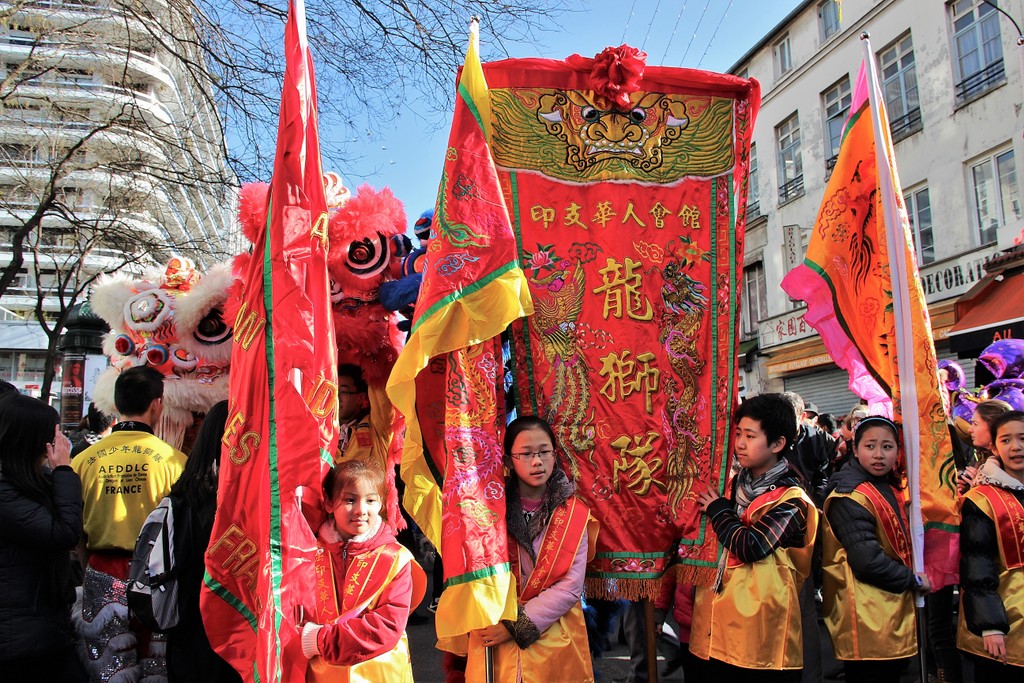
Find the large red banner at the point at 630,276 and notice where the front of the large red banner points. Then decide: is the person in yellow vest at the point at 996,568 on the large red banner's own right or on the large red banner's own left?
on the large red banner's own left

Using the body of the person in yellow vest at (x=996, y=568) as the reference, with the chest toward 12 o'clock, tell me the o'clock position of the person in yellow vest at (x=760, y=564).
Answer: the person in yellow vest at (x=760, y=564) is roughly at 3 o'clock from the person in yellow vest at (x=996, y=568).

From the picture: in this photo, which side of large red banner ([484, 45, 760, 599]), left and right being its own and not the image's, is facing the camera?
front

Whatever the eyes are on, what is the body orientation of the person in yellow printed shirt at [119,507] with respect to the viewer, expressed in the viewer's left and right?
facing away from the viewer

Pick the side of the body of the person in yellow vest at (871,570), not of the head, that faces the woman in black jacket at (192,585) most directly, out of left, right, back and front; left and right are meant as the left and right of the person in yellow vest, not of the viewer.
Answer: right

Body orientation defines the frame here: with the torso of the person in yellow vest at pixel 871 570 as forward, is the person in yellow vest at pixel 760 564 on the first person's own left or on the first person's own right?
on the first person's own right

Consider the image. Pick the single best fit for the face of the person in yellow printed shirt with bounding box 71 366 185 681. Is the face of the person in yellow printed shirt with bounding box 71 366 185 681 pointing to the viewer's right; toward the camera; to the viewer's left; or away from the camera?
away from the camera

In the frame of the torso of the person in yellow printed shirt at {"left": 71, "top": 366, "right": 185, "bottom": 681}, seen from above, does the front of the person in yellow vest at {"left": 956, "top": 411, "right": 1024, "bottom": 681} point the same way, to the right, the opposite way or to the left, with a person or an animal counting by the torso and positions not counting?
the opposite way

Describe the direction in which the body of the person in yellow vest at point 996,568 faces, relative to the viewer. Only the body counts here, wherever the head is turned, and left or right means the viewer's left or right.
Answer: facing the viewer and to the right of the viewer

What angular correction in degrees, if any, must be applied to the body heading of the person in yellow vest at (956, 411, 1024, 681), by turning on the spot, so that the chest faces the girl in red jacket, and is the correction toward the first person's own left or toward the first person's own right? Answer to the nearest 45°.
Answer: approximately 90° to the first person's own right

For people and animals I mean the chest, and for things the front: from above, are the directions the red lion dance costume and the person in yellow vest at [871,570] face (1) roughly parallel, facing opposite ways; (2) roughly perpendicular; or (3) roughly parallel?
roughly parallel

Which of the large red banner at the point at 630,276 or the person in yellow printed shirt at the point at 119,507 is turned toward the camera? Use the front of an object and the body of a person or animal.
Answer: the large red banner

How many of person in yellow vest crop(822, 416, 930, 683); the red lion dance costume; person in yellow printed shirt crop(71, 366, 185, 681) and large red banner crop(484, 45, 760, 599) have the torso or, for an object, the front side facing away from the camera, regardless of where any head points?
1

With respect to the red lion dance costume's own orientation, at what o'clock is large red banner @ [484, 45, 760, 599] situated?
The large red banner is roughly at 10 o'clock from the red lion dance costume.

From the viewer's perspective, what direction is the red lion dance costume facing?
toward the camera

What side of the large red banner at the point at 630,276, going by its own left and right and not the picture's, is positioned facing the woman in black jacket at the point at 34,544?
right
